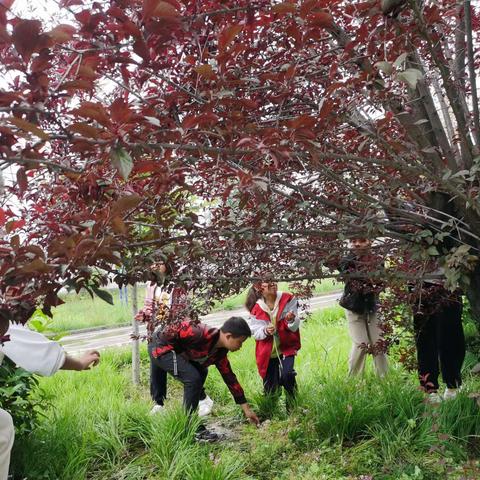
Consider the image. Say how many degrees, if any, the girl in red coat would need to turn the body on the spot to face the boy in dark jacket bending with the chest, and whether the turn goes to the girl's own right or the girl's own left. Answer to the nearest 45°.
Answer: approximately 45° to the girl's own right

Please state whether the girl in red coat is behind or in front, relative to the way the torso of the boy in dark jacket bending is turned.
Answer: in front

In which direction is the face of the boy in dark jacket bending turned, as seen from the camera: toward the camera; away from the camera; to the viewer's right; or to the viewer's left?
to the viewer's right

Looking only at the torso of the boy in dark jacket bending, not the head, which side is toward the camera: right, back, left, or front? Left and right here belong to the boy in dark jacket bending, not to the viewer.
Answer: right

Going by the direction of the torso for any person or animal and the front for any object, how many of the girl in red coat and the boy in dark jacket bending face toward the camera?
1

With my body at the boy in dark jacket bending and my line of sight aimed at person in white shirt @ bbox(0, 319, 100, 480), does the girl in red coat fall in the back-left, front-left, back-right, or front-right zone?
back-left

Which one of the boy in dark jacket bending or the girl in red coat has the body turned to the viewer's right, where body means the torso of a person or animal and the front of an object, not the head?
the boy in dark jacket bending

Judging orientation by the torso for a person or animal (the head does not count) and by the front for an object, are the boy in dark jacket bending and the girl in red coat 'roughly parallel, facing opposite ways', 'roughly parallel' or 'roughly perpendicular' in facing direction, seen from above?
roughly perpendicular

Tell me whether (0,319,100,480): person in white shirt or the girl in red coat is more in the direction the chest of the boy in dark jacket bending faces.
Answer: the girl in red coat
